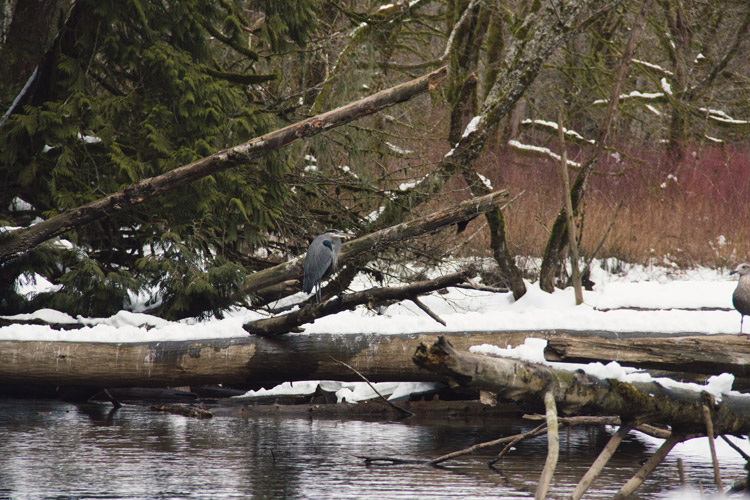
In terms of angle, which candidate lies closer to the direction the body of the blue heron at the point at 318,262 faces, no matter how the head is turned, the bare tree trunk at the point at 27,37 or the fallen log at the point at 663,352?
the fallen log

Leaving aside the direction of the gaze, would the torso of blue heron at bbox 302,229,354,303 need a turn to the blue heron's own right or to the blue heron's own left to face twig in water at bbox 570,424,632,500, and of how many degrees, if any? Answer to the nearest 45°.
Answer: approximately 90° to the blue heron's own right

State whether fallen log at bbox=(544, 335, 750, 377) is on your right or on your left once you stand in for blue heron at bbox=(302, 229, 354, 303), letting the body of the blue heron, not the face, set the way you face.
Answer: on your right

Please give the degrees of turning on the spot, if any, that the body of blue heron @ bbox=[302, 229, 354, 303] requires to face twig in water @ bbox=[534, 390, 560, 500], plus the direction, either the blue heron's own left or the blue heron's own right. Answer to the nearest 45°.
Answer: approximately 90° to the blue heron's own right

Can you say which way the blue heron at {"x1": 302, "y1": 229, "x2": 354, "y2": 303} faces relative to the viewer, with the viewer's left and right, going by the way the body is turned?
facing to the right of the viewer

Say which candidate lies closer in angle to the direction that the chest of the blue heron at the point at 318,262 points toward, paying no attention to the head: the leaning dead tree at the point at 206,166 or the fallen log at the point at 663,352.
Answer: the fallen log
